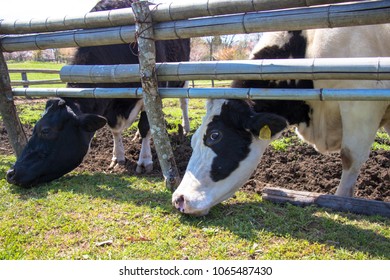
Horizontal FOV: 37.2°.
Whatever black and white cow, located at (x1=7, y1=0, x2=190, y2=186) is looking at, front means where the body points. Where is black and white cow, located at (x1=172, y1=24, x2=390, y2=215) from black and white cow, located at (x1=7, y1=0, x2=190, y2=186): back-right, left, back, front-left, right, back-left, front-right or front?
left

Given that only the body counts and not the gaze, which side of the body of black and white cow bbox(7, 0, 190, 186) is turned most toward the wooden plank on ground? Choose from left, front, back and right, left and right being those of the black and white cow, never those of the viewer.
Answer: left

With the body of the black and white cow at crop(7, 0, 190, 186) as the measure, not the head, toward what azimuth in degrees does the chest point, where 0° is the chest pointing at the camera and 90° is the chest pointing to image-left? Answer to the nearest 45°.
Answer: approximately 45°
